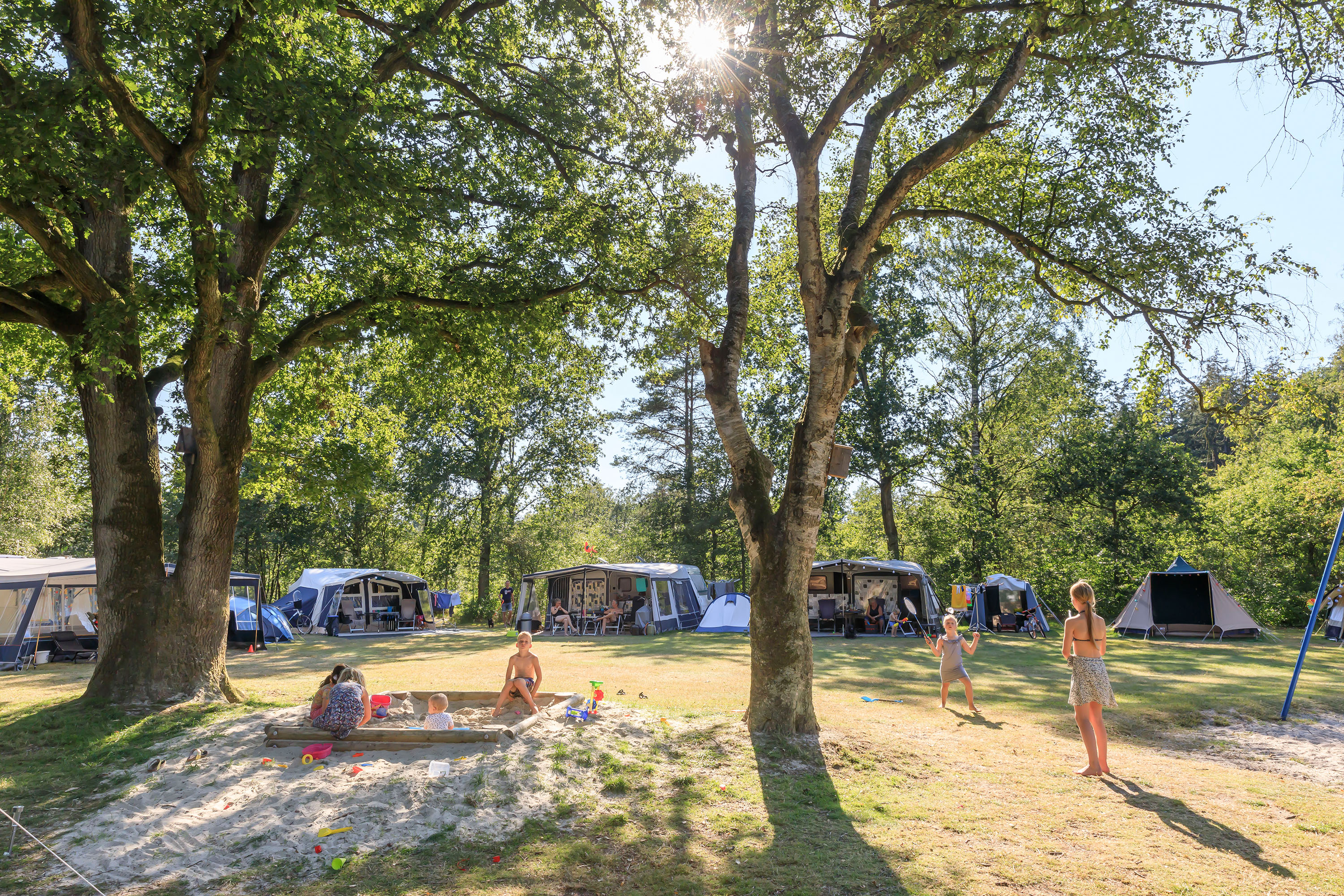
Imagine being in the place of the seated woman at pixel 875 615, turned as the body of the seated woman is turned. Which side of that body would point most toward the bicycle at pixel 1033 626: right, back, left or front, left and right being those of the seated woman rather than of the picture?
left

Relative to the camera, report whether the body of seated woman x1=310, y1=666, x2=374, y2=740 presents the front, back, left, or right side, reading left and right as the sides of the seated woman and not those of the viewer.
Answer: back

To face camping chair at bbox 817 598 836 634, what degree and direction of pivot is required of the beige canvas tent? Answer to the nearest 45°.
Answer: approximately 90° to its right

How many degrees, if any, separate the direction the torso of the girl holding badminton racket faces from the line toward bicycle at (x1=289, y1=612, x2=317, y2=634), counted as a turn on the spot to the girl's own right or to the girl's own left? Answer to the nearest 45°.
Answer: approximately 135° to the girl's own right

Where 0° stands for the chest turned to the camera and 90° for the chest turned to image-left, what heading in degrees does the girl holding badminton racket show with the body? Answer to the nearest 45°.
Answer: approximately 0°

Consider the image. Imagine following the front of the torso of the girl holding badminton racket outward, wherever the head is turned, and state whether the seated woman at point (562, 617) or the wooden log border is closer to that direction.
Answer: the wooden log border
